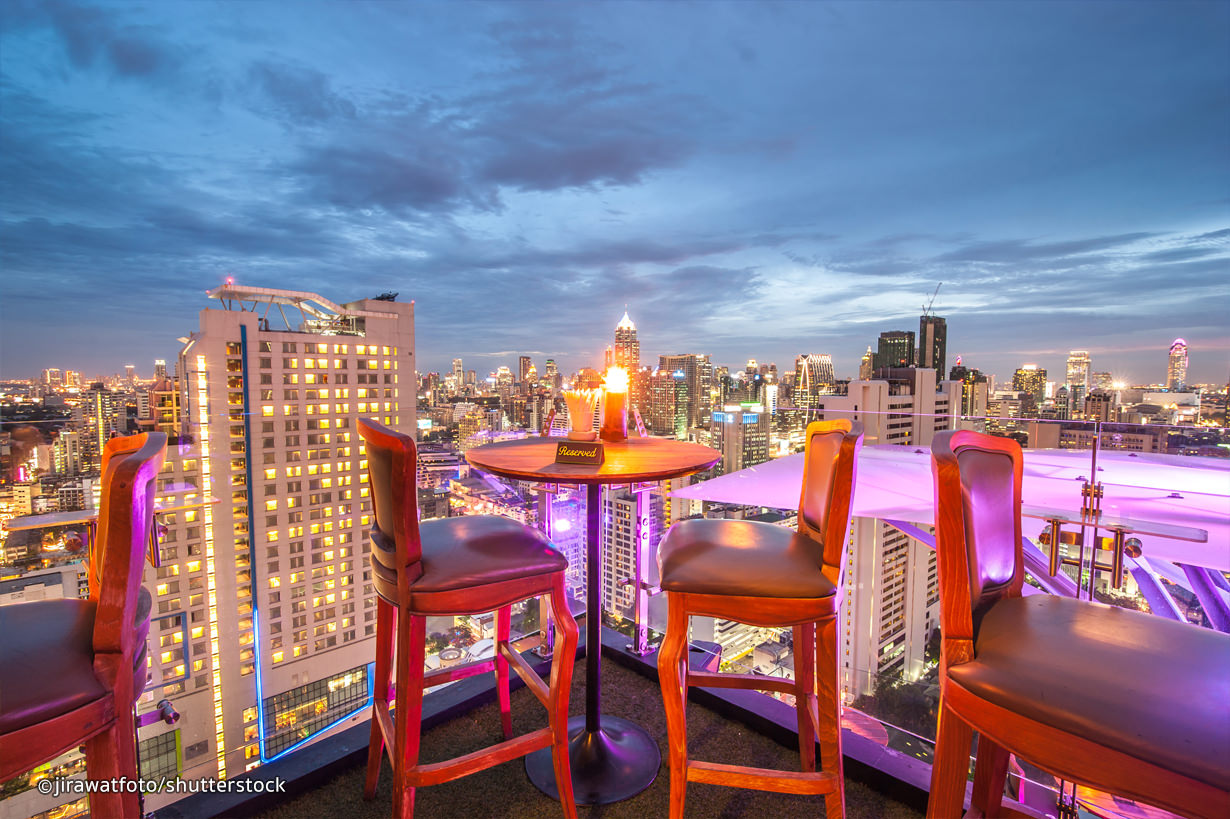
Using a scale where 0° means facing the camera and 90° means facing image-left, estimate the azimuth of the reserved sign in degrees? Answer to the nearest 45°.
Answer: approximately 0°

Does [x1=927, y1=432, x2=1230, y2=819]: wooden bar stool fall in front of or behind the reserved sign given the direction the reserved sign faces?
in front

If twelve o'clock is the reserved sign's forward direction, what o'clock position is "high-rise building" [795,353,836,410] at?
The high-rise building is roughly at 7 o'clock from the reserved sign.

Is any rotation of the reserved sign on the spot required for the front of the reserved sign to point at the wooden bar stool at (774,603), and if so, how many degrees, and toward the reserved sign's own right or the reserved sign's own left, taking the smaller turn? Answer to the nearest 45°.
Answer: approximately 45° to the reserved sign's own left

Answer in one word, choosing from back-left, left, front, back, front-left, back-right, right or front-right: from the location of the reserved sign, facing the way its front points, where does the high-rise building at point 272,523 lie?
back-right

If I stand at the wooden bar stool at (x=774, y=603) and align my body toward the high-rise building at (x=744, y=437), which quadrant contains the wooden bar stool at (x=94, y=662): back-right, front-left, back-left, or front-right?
back-left

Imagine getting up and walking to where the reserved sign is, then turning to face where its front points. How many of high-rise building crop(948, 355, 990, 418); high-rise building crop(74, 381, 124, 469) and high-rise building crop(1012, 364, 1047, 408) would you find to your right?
1

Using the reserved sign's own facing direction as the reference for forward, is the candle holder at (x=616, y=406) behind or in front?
behind

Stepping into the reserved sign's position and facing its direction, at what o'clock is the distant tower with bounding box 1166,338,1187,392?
The distant tower is roughly at 8 o'clock from the reserved sign.

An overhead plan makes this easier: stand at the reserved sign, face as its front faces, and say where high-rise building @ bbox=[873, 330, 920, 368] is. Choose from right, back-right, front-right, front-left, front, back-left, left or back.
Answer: back-left

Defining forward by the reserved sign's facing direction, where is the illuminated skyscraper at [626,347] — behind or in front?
behind

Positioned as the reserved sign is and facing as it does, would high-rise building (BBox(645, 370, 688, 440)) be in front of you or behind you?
behind
